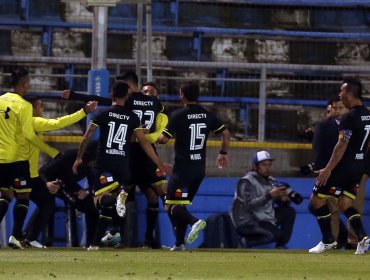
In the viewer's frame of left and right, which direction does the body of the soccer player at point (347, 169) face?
facing away from the viewer and to the left of the viewer

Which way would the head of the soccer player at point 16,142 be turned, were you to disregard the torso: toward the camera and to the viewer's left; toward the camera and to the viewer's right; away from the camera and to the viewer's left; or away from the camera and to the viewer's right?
away from the camera and to the viewer's right

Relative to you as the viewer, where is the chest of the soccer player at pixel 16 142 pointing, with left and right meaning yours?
facing away from the viewer and to the right of the viewer

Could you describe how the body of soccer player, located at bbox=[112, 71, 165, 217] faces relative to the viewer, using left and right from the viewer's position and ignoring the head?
facing away from the viewer and to the left of the viewer

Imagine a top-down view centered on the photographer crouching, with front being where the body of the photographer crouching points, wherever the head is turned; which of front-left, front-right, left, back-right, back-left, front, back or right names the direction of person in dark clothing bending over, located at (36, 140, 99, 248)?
back-right

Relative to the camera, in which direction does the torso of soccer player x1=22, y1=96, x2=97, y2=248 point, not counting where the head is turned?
to the viewer's right

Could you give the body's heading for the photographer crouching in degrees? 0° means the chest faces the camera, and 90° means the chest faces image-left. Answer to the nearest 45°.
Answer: approximately 315°

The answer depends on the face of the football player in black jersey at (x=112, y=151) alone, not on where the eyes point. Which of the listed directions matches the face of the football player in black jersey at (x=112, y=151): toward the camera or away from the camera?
away from the camera

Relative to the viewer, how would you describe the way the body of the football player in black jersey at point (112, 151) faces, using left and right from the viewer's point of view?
facing away from the viewer
